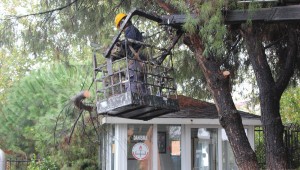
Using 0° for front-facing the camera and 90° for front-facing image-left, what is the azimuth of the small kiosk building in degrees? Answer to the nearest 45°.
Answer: approximately 0°
